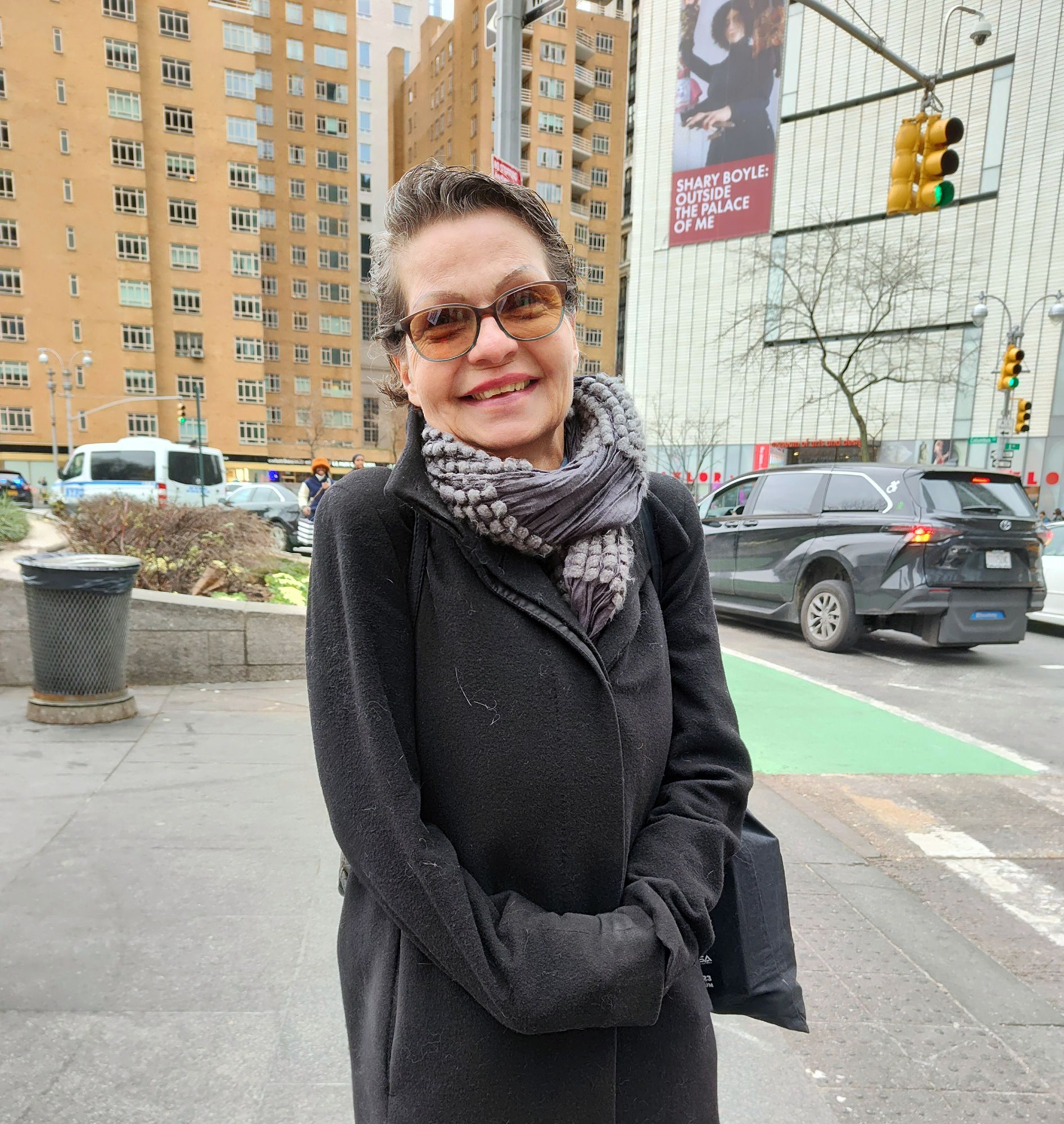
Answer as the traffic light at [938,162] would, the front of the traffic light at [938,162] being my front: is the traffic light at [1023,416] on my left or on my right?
on my left

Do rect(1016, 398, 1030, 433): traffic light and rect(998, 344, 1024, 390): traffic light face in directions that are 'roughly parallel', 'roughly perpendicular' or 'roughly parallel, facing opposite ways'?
roughly parallel

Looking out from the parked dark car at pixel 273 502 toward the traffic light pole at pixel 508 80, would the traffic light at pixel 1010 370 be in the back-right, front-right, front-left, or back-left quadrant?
front-left

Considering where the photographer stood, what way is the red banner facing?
facing the viewer and to the left of the viewer

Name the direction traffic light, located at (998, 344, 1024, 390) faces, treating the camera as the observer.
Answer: facing the viewer and to the right of the viewer

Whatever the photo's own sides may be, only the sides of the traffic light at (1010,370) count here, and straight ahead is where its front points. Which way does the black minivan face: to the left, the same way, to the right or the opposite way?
the opposite way

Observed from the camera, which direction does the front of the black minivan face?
facing away from the viewer and to the left of the viewer

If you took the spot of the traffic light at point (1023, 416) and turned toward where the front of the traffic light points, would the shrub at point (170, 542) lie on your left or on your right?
on your right

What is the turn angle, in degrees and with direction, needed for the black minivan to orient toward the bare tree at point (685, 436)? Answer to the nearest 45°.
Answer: approximately 45° to its right

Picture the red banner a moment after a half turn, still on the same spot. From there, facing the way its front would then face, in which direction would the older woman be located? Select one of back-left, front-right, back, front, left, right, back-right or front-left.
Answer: back-right

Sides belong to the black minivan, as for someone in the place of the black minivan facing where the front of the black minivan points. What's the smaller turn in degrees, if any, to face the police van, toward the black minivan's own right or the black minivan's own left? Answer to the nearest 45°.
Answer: approximately 45° to the black minivan's own left

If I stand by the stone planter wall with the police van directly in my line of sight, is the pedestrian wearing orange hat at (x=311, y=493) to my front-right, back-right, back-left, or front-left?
front-right

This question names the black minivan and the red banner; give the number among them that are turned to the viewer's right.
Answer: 0

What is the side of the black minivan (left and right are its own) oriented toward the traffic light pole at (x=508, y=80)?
left

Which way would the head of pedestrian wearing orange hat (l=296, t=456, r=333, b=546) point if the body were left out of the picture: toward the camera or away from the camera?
toward the camera
